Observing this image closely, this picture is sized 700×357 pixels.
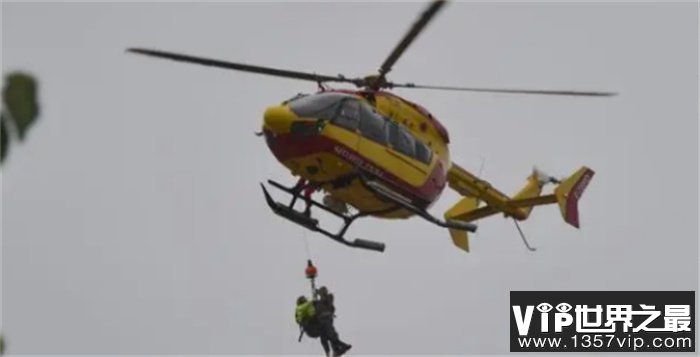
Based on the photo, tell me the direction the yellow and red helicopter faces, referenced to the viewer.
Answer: facing the viewer and to the left of the viewer

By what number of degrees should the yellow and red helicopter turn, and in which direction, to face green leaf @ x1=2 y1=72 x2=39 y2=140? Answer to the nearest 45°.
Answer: approximately 45° to its left
